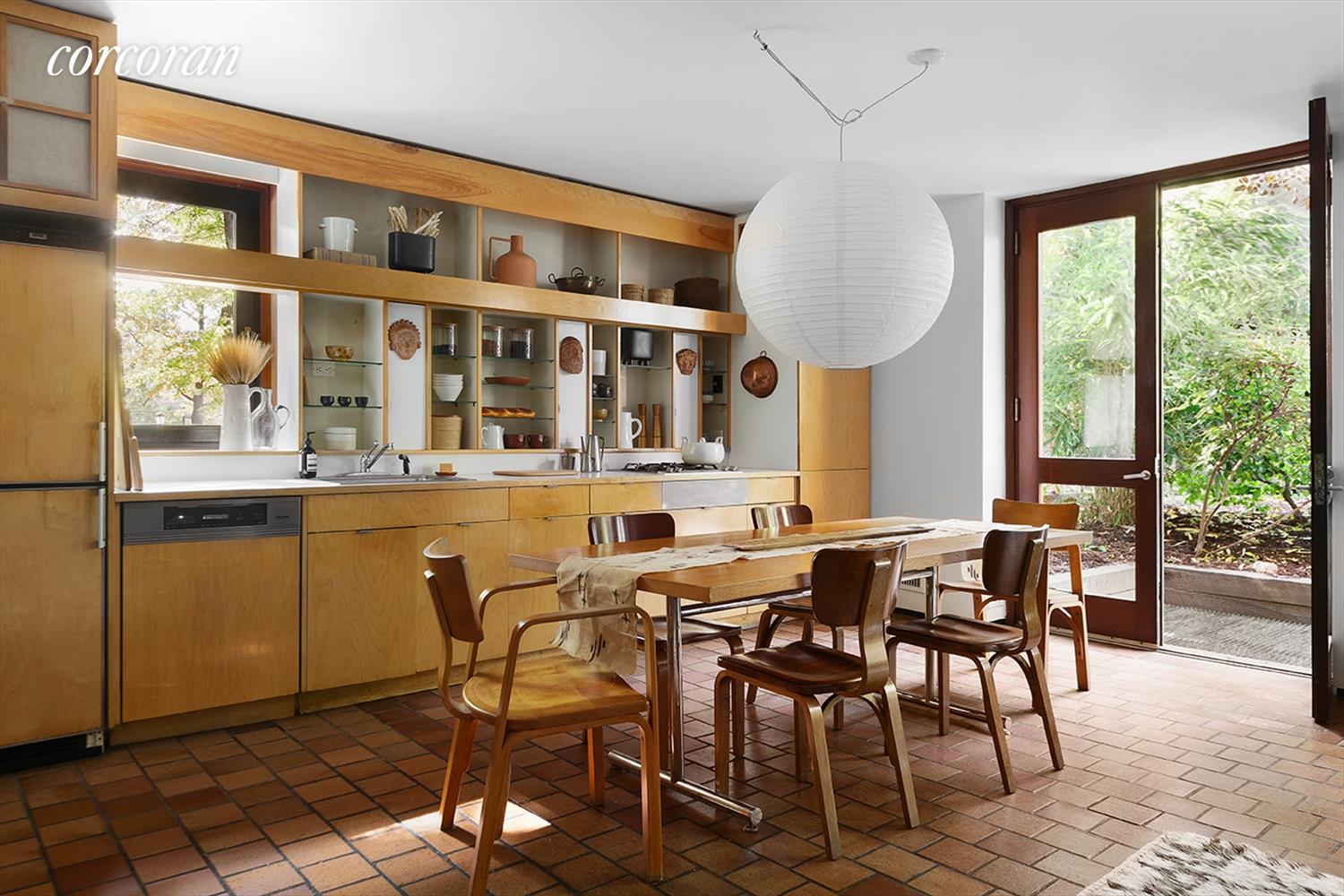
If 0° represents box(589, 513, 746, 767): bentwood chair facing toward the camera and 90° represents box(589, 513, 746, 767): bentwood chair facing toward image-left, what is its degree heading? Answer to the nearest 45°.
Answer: approximately 315°

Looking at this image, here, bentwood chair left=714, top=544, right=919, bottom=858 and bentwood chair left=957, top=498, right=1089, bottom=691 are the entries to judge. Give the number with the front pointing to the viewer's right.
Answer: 0

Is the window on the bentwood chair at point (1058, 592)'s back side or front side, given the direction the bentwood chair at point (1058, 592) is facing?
on the front side

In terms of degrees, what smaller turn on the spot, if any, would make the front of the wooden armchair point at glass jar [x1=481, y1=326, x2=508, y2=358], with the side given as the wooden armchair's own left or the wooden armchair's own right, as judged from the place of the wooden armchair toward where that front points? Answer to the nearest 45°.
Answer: approximately 90° to the wooden armchair's own left

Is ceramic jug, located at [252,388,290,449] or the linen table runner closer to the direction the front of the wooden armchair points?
the linen table runner

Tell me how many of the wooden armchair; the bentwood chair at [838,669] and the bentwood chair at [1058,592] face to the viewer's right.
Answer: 1

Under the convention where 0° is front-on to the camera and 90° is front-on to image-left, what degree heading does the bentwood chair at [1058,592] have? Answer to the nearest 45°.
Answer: approximately 45°

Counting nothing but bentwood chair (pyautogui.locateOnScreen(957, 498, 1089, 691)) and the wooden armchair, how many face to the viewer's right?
1

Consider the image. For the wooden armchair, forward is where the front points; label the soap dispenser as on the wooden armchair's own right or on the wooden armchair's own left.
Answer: on the wooden armchair's own left

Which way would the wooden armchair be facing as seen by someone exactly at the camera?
facing to the right of the viewer

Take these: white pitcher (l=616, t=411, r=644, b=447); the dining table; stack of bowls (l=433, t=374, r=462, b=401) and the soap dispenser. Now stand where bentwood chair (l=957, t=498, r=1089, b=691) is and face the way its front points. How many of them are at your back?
0

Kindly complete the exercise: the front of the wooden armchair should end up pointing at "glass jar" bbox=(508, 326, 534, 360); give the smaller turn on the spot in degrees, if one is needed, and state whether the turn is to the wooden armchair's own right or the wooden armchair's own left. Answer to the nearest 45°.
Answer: approximately 90° to the wooden armchair's own left

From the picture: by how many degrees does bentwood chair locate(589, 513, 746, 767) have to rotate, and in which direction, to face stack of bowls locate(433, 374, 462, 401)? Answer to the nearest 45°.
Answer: approximately 180°
